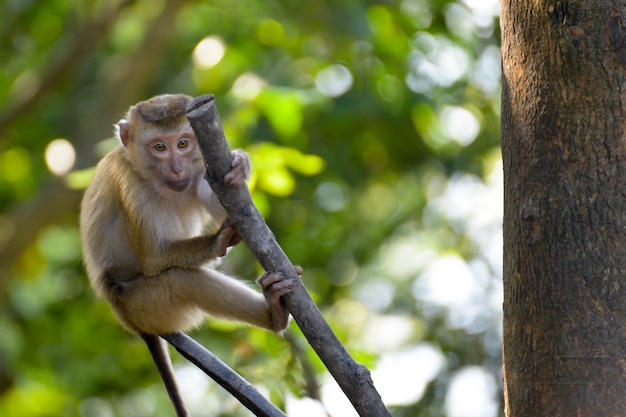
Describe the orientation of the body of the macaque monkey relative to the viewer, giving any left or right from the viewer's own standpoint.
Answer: facing the viewer and to the right of the viewer
